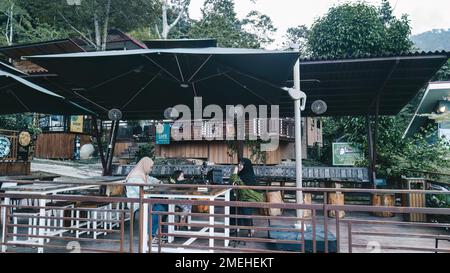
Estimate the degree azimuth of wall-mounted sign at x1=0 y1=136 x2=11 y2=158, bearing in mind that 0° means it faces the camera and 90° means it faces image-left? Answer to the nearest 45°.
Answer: approximately 0°

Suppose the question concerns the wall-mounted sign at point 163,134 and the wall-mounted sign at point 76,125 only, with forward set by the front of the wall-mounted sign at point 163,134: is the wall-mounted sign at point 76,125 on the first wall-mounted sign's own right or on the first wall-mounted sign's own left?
on the first wall-mounted sign's own right

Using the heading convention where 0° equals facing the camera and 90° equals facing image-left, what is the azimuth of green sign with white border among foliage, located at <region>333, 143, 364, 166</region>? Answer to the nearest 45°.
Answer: approximately 0°

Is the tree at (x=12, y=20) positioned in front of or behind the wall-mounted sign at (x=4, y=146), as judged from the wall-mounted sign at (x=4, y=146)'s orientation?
behind

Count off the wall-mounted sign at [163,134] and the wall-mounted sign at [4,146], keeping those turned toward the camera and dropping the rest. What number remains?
2

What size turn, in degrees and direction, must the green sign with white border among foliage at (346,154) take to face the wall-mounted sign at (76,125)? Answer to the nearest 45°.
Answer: approximately 90° to its right

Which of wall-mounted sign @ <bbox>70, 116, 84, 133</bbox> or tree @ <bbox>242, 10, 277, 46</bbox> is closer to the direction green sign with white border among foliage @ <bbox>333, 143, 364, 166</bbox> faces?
the wall-mounted sign
